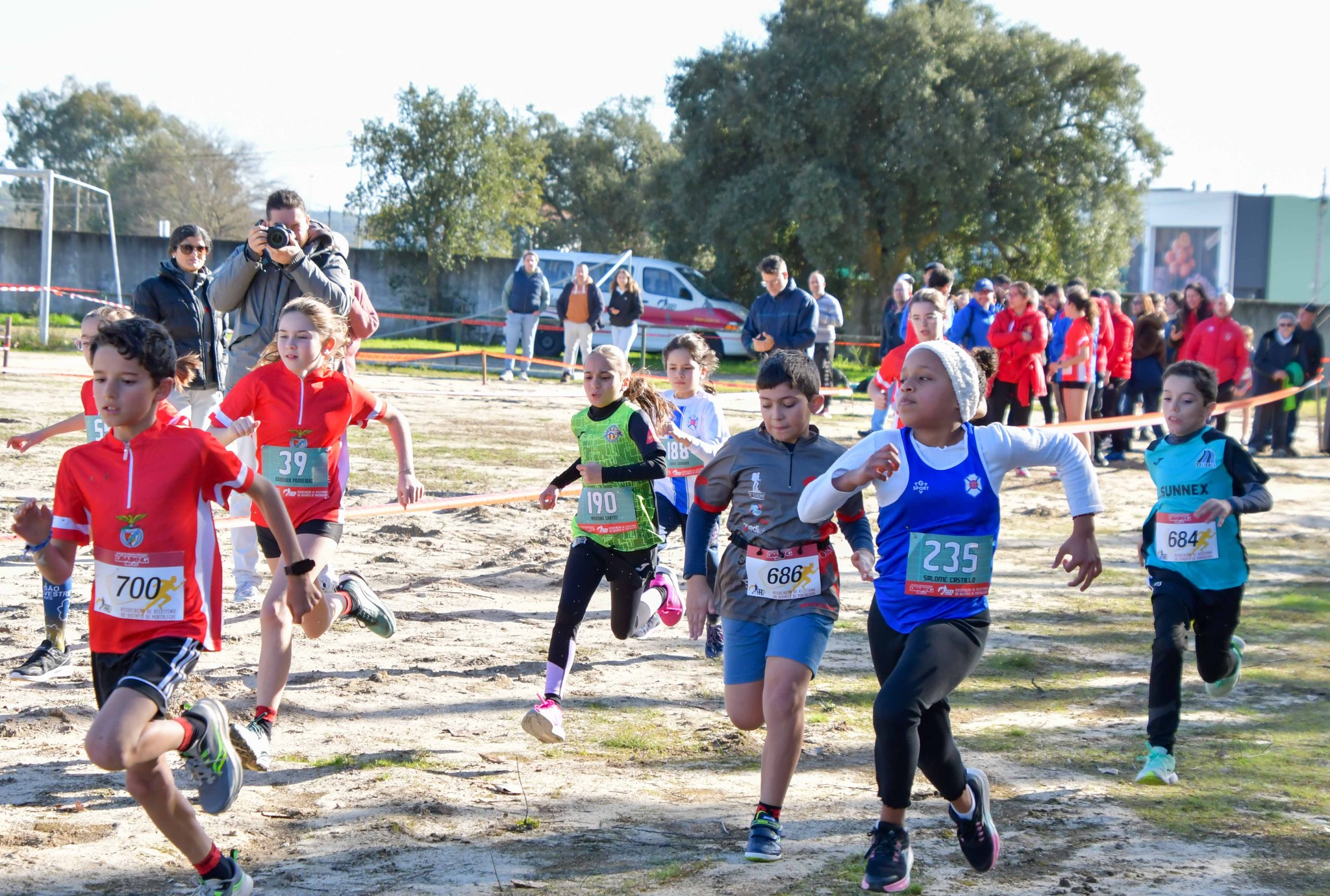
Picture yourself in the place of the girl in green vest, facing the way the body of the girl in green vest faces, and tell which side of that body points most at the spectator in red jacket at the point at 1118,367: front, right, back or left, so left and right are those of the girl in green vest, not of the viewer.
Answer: back

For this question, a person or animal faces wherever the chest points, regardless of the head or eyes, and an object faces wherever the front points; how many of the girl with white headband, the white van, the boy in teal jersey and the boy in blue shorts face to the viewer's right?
1

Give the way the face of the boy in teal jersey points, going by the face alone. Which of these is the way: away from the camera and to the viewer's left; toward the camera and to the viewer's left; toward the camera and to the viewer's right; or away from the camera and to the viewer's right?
toward the camera and to the viewer's left

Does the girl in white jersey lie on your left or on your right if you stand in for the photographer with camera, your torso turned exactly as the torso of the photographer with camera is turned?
on your left

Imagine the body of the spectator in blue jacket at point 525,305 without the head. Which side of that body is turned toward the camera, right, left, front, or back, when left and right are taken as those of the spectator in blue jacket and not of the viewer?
front

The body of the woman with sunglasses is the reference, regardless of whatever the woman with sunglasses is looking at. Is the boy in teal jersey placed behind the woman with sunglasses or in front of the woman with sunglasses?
in front

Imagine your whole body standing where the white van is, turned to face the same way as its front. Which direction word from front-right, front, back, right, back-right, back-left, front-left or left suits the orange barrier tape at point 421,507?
right

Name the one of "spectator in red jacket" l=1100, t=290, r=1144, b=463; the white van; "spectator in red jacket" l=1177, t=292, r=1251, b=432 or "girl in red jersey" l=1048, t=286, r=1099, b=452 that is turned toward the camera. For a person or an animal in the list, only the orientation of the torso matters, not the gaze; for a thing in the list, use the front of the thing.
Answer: "spectator in red jacket" l=1177, t=292, r=1251, b=432

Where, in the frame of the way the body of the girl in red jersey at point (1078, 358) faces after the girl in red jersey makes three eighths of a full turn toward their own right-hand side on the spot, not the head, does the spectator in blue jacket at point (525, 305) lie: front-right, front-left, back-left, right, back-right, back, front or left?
left

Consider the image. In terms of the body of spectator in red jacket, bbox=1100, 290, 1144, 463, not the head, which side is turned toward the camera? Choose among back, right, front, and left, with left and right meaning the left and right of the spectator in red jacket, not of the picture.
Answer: left

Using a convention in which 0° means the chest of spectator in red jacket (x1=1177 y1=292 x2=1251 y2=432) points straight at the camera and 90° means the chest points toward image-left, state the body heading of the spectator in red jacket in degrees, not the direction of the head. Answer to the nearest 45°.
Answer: approximately 0°

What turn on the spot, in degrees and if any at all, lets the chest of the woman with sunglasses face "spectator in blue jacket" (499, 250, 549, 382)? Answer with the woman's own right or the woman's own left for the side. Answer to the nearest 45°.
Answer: approximately 135° to the woman's own left

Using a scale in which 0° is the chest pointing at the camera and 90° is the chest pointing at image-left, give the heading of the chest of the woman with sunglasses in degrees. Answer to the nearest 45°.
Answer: approximately 315°
